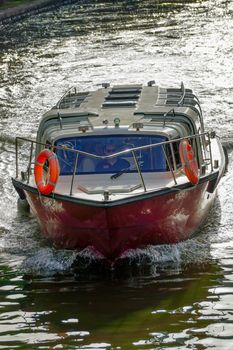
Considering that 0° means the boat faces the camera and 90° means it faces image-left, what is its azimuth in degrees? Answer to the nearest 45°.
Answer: approximately 0°
